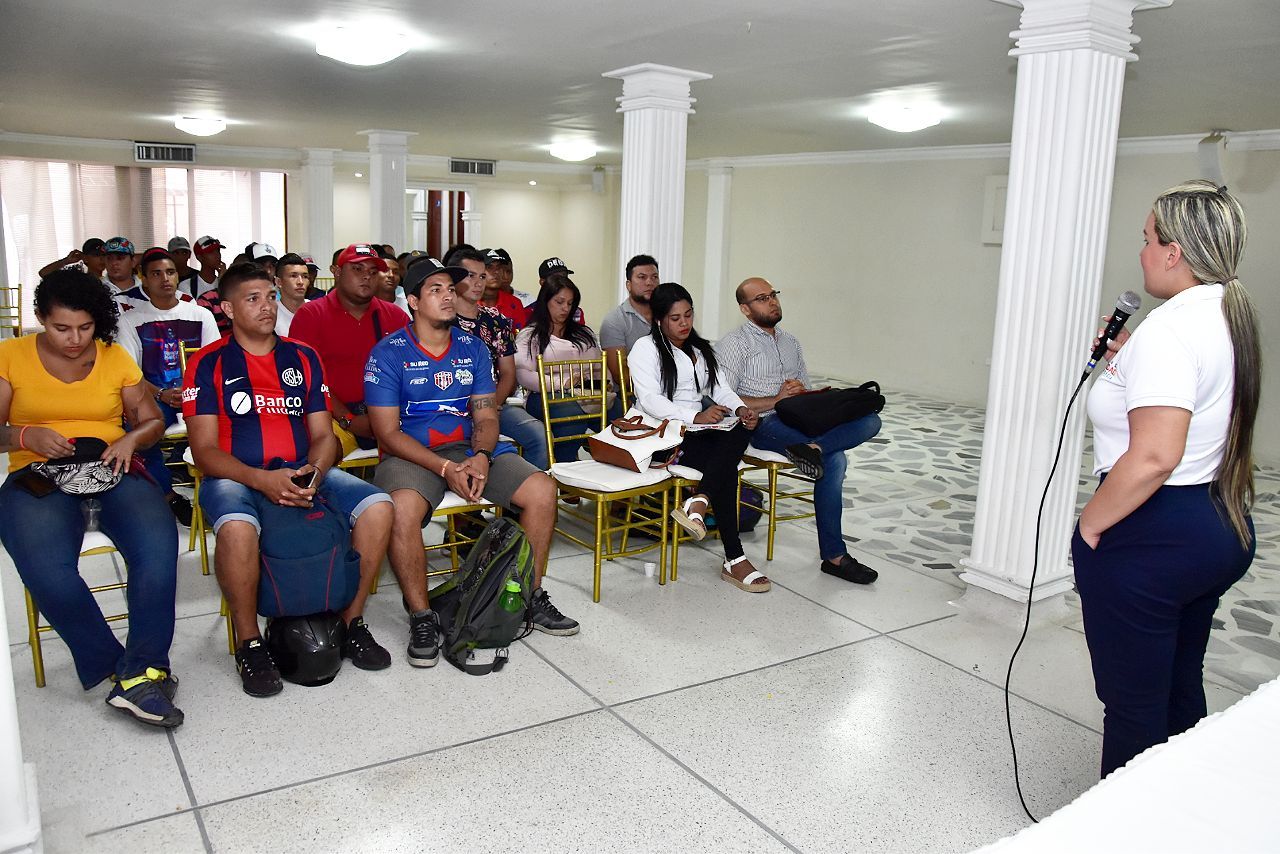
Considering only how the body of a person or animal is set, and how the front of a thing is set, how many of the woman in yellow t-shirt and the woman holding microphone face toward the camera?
1

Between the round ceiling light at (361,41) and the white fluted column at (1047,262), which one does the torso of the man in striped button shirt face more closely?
the white fluted column

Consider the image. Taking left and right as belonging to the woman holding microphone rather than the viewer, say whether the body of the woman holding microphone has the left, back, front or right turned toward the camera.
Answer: left

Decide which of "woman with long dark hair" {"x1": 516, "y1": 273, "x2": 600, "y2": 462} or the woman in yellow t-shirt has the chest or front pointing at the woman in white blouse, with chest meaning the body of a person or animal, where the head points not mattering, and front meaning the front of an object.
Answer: the woman with long dark hair

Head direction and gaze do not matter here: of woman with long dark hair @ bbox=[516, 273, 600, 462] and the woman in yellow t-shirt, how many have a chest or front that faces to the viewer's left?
0

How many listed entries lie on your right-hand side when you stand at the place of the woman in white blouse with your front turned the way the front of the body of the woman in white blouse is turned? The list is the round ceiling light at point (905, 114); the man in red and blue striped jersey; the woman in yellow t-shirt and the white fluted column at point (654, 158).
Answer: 2

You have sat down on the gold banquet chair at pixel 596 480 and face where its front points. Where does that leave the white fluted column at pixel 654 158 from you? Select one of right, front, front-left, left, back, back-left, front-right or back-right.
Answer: back-left

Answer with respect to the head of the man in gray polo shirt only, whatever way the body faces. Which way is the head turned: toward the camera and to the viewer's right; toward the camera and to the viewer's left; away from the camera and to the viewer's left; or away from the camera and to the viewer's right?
toward the camera and to the viewer's right

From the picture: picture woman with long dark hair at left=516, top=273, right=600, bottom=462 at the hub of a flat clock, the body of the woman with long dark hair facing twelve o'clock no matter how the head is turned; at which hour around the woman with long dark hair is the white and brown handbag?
The white and brown handbag is roughly at 1 o'clock from the woman with long dark hair.

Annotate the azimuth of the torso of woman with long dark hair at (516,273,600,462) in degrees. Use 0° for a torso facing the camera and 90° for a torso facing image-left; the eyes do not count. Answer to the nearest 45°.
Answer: approximately 315°

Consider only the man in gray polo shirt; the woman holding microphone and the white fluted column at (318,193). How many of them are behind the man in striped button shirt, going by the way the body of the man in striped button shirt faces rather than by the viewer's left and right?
2
